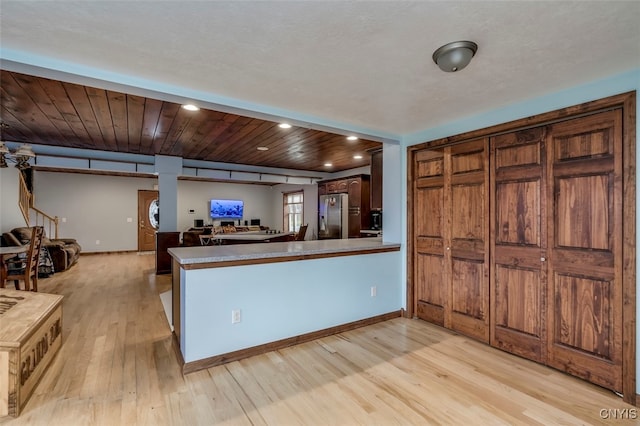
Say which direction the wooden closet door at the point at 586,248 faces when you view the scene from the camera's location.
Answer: facing the viewer and to the left of the viewer

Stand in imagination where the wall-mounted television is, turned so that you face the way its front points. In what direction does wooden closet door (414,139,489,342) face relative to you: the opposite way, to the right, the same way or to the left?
to the right

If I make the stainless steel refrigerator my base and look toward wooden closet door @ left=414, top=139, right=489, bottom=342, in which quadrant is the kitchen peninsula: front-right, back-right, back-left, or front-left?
front-right

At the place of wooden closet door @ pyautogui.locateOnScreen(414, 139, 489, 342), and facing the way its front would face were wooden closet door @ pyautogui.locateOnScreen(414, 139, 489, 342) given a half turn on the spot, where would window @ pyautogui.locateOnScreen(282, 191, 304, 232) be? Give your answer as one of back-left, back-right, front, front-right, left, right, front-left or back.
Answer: left

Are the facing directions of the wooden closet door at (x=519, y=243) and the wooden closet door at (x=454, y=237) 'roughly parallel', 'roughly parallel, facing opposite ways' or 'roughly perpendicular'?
roughly parallel

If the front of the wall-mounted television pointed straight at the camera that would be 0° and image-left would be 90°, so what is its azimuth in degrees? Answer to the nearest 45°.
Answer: approximately 0°

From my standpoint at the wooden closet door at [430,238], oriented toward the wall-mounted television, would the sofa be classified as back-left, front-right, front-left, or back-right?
front-left

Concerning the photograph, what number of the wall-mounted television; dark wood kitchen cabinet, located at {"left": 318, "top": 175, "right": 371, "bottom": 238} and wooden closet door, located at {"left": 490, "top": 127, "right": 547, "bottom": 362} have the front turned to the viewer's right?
0

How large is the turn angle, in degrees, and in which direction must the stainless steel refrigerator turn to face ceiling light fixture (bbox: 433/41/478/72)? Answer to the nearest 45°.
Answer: approximately 45° to its left

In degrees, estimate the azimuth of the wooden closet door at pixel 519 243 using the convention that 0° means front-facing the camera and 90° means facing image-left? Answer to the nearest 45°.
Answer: approximately 45°

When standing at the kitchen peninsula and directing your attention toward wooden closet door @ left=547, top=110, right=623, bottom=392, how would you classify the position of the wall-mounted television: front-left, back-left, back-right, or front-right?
back-left

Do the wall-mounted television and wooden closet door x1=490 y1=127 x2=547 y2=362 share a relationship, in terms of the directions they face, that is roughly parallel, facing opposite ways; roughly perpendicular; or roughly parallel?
roughly perpendicular

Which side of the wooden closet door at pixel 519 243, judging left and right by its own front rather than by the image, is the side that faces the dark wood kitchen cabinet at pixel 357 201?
right

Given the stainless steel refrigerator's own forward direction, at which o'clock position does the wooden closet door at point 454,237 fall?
The wooden closet door is roughly at 10 o'clock from the stainless steel refrigerator.
